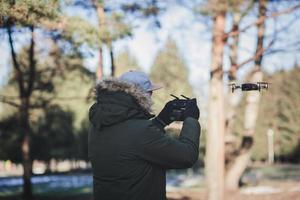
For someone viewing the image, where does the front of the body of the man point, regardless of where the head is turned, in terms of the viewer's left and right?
facing away from the viewer and to the right of the viewer
